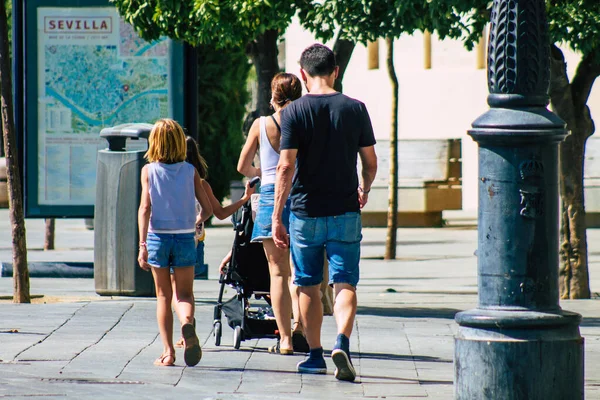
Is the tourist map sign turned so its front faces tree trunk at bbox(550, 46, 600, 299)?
no

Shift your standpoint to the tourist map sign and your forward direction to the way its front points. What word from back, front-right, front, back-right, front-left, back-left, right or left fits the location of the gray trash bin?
front

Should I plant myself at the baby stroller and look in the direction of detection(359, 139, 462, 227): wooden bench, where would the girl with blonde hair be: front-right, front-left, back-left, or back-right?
back-left

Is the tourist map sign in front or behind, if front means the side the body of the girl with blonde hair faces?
in front

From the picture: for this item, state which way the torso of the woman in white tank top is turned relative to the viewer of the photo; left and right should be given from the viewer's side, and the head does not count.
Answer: facing away from the viewer and to the left of the viewer

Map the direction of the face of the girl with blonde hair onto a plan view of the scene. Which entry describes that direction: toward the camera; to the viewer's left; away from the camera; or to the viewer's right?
away from the camera

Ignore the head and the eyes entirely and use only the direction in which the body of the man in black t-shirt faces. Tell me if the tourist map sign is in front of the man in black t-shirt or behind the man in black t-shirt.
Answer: in front

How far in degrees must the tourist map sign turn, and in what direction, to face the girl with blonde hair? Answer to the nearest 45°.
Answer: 0° — it already faces them

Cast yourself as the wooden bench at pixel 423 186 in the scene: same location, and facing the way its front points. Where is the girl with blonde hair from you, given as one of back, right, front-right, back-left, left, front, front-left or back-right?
front

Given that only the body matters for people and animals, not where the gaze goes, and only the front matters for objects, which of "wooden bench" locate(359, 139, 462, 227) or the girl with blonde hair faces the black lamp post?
the wooden bench

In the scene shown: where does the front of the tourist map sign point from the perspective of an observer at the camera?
facing the viewer

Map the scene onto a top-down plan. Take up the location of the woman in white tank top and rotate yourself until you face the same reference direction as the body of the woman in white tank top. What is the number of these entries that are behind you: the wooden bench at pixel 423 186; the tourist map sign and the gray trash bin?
0

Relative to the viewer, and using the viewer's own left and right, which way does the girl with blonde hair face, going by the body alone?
facing away from the viewer

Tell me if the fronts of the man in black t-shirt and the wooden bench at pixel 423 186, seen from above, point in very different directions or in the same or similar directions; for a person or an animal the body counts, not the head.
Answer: very different directions

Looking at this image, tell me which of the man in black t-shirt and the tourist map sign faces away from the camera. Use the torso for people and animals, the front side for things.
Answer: the man in black t-shirt

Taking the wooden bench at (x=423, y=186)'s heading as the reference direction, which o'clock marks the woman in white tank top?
The woman in white tank top is roughly at 12 o'clock from the wooden bench.

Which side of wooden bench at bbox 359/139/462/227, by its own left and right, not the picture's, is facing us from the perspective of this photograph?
front

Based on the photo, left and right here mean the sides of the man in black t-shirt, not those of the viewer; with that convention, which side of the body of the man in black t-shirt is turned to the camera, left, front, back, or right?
back

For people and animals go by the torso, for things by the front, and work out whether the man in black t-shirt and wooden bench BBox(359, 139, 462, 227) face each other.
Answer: yes

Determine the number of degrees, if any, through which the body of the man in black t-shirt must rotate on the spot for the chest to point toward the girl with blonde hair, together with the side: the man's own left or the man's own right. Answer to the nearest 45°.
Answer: approximately 90° to the man's own left

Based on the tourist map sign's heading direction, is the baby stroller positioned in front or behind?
in front

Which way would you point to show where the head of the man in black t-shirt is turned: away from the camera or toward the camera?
away from the camera

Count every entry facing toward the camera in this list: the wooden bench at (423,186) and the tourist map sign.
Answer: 2
